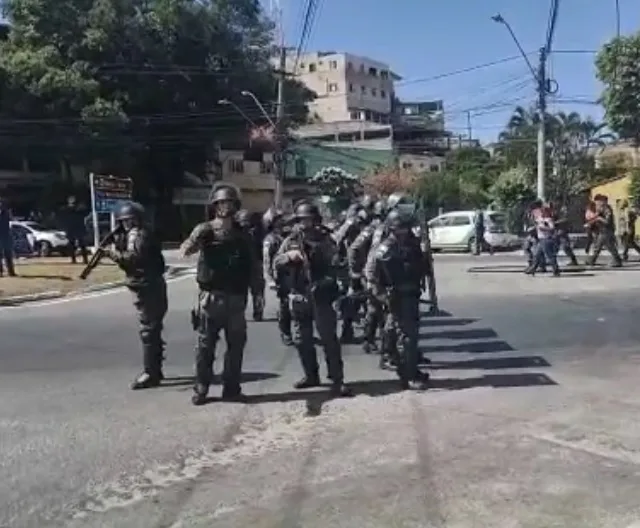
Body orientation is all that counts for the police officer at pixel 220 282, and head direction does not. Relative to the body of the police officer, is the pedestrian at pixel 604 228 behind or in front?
behind

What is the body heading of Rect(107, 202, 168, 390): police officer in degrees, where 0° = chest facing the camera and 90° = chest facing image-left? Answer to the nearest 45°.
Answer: approximately 90°

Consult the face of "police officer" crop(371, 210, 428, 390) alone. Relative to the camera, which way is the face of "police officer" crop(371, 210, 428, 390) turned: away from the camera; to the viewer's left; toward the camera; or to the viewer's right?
toward the camera

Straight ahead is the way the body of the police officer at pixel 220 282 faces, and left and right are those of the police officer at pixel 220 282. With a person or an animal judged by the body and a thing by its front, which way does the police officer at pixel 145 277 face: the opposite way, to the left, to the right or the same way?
to the right

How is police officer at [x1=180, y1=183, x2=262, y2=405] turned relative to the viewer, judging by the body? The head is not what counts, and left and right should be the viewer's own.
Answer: facing the viewer

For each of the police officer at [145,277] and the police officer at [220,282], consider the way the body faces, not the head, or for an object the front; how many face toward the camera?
1

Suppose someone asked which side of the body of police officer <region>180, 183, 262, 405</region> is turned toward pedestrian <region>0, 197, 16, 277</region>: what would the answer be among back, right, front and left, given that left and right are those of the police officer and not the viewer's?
back

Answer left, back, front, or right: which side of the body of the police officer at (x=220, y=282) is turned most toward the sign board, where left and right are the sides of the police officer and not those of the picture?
back

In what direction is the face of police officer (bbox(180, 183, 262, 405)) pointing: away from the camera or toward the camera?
toward the camera

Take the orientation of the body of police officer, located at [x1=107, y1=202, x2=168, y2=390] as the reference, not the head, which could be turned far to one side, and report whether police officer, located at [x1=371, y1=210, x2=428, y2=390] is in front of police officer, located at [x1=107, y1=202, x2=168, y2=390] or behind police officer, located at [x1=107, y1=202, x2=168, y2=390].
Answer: behind

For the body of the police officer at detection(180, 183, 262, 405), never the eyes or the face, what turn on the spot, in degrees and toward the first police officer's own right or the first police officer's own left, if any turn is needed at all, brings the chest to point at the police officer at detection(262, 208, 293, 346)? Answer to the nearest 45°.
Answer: approximately 180°

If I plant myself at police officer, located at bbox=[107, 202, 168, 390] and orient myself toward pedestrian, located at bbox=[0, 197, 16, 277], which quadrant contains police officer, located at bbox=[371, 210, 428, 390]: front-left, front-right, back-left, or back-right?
back-right

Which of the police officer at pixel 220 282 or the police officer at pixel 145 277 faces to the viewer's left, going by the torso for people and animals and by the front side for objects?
the police officer at pixel 145 277

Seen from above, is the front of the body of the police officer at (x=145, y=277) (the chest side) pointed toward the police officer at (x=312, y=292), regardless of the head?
no
